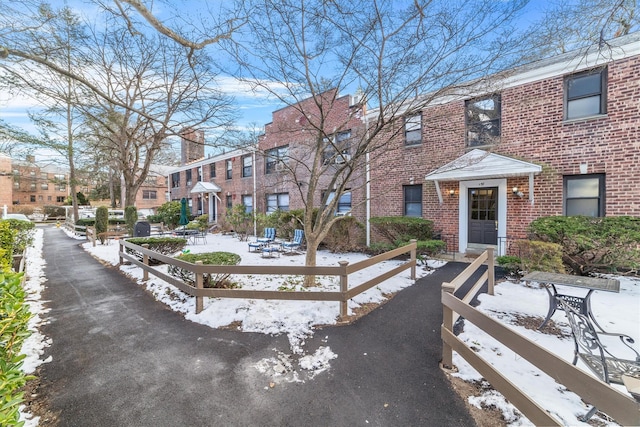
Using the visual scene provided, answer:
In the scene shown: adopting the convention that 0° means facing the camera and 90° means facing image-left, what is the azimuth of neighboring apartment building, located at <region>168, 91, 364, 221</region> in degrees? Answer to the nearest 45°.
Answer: approximately 45°

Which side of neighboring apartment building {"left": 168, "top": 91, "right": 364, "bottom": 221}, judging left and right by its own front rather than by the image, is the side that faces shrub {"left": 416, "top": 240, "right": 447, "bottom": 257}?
left

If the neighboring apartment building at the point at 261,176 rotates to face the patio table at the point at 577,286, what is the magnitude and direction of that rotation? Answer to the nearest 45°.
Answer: approximately 45° to its left

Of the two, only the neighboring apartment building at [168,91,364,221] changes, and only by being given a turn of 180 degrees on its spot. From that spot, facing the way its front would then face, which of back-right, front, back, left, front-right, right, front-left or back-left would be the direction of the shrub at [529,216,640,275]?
right

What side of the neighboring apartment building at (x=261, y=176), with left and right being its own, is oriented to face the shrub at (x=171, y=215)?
right

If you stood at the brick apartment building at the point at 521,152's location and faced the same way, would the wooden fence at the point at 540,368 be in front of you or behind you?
in front

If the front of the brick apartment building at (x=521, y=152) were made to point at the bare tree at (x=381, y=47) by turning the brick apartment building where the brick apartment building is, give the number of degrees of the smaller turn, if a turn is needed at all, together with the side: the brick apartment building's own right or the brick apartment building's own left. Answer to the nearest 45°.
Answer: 0° — it already faces it

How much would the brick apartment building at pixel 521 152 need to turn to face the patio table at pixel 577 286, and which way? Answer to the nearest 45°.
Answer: approximately 45° to its left

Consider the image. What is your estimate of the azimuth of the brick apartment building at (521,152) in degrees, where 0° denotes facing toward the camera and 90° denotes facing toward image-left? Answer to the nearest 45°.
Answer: approximately 45°
